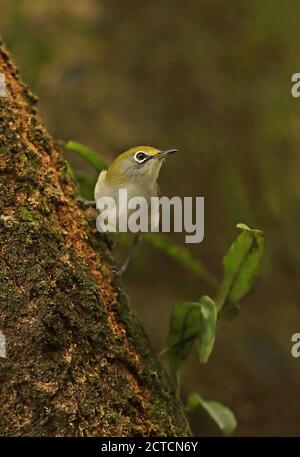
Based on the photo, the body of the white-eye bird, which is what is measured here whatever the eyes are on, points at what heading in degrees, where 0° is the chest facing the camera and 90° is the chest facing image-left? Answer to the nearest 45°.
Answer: approximately 270°
